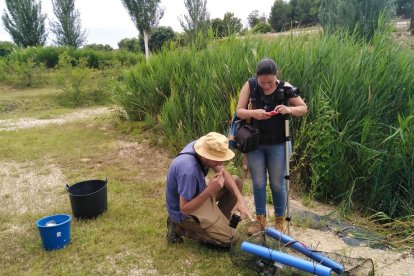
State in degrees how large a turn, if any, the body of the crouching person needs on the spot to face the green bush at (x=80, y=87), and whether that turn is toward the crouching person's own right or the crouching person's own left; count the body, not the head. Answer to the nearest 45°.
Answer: approximately 90° to the crouching person's own left

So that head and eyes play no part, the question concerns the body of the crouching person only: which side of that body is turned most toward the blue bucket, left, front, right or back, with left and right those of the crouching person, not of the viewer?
back

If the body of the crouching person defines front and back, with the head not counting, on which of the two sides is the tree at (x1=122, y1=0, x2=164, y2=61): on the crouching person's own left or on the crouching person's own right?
on the crouching person's own left

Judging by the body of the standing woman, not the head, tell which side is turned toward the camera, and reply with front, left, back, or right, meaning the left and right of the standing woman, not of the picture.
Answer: front

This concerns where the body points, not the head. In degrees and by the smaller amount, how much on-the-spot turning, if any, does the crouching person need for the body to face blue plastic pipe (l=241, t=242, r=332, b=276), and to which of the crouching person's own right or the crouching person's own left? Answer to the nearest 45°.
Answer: approximately 45° to the crouching person's own right

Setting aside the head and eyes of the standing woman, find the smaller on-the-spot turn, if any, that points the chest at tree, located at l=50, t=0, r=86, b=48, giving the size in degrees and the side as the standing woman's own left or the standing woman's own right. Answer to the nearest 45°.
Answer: approximately 135° to the standing woman's own right

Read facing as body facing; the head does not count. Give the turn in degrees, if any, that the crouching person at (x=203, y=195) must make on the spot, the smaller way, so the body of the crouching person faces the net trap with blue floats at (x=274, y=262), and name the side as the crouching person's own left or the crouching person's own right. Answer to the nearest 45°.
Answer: approximately 45° to the crouching person's own right

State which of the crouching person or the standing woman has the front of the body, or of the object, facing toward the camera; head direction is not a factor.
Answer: the standing woman

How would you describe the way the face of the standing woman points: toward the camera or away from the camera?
toward the camera

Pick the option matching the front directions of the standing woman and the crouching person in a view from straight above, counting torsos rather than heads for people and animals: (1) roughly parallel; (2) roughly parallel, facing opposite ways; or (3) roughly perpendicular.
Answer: roughly perpendicular

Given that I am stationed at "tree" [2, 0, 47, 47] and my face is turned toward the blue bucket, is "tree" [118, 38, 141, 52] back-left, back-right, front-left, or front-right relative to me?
back-left

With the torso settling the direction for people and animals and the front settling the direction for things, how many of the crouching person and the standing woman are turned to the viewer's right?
1

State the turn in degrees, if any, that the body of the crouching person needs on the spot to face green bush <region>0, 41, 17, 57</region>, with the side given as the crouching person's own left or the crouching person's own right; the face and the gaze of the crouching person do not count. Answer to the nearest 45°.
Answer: approximately 135° to the crouching person's own left

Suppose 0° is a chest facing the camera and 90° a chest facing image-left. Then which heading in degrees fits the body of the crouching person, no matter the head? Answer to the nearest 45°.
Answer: approximately 270°
